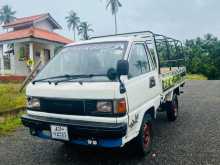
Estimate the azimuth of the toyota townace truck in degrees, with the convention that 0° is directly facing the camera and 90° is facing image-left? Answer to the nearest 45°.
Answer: approximately 45°

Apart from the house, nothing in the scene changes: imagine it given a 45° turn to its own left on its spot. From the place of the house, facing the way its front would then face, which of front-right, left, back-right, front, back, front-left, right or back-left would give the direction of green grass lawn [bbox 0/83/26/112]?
right

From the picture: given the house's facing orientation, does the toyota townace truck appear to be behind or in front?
in front

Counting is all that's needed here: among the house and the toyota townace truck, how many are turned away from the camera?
0

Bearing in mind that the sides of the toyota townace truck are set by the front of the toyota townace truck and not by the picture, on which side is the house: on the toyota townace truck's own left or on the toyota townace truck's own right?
on the toyota townace truck's own right

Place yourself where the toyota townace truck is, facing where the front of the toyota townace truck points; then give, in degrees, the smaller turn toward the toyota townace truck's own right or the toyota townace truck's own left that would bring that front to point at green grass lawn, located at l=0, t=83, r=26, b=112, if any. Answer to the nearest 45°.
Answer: approximately 90° to the toyota townace truck's own right
